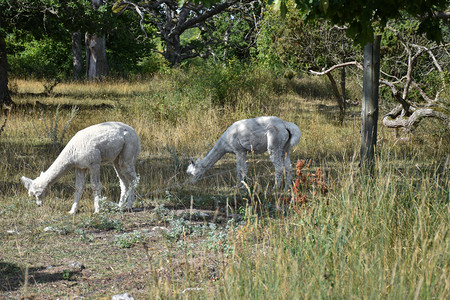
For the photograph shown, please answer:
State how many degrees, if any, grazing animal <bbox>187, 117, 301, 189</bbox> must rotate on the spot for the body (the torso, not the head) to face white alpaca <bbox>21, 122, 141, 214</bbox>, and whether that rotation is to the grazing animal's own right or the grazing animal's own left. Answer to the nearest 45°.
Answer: approximately 45° to the grazing animal's own left

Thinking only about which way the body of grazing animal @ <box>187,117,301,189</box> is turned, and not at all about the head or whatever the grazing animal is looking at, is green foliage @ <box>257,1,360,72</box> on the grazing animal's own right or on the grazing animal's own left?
on the grazing animal's own right

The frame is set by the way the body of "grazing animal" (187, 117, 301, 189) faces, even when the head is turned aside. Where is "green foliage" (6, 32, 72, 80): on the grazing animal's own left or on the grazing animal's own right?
on the grazing animal's own right

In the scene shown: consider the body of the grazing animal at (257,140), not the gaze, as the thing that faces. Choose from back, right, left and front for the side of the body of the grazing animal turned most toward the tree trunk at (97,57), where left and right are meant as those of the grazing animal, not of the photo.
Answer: right

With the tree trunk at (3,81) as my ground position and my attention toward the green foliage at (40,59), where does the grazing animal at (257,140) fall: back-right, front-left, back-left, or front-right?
back-right

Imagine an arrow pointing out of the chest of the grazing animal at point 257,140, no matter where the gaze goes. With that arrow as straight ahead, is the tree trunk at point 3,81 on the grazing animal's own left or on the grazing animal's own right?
on the grazing animal's own right

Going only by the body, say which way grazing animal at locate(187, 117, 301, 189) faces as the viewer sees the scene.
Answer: to the viewer's left

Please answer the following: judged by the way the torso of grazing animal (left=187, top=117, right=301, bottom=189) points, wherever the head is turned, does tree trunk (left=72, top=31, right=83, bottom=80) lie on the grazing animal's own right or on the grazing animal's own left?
on the grazing animal's own right
